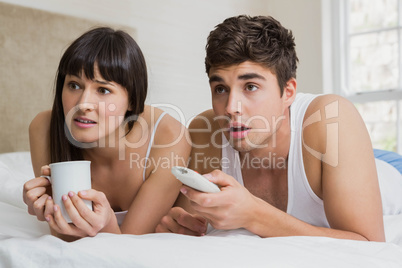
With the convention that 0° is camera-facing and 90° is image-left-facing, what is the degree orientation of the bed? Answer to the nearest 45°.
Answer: approximately 315°

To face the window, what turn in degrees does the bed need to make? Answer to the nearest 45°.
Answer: approximately 90° to its left

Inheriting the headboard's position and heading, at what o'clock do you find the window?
The window is roughly at 10 o'clock from the headboard.

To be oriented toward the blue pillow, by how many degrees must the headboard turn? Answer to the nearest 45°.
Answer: approximately 45° to its left

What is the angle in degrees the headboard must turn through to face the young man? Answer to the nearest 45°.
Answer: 0° — it already faces them

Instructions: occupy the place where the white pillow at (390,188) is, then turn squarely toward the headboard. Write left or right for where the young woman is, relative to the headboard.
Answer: left

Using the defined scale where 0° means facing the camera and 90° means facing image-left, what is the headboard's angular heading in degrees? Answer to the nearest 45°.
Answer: approximately 315°

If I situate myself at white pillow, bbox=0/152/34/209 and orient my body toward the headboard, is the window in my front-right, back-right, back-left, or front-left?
front-right

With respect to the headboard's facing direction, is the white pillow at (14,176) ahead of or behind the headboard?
ahead

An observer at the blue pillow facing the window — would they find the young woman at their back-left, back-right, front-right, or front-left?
back-left

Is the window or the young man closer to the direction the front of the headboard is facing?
the young man
